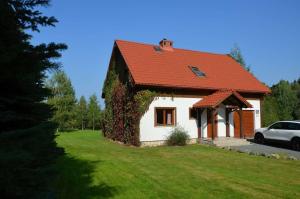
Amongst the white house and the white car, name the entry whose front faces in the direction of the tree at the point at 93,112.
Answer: the white car

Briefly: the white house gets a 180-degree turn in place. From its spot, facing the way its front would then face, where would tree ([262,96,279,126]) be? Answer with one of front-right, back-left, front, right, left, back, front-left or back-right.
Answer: right

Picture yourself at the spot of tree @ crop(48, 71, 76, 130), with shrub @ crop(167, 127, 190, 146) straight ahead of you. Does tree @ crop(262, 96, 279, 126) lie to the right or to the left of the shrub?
left

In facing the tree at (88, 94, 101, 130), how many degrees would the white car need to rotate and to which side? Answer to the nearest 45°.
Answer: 0° — it already faces it

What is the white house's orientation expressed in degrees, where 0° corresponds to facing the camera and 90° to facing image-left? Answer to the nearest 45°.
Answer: approximately 315°

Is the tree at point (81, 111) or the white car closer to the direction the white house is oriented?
the white car

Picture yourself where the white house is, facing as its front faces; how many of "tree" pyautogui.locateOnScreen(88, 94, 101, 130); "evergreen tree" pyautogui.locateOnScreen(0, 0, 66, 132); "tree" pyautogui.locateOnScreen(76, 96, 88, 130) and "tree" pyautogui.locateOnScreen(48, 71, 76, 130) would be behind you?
3

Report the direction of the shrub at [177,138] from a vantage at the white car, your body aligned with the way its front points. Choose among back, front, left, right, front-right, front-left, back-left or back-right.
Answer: front-left

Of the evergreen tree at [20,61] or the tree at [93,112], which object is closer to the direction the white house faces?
the evergreen tree

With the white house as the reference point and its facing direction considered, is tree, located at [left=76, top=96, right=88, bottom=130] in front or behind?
behind

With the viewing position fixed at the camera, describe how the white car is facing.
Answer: facing away from the viewer and to the left of the viewer

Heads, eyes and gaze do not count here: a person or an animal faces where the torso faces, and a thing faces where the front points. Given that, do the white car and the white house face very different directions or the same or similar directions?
very different directions
